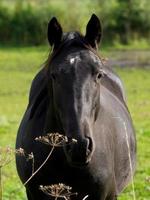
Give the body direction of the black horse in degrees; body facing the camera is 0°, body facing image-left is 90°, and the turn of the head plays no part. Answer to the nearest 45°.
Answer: approximately 0°

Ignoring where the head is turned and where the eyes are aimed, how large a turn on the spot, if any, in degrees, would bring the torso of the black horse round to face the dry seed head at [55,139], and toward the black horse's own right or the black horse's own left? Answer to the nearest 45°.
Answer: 0° — it already faces it
